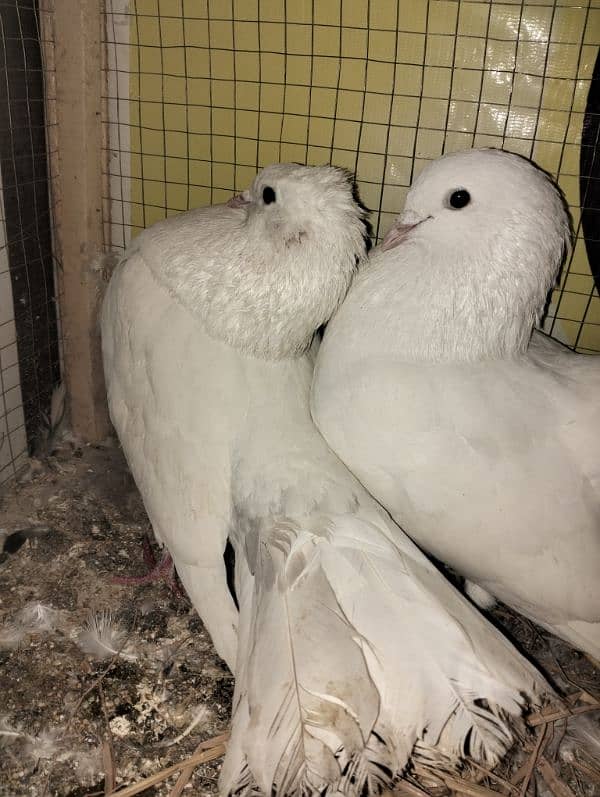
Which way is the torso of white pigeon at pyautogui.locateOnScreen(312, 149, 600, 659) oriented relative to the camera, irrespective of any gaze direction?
to the viewer's left

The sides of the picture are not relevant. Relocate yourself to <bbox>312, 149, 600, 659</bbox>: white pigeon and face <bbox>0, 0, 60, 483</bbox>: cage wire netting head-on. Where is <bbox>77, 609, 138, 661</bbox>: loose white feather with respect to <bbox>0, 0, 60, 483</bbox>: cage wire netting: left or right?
left

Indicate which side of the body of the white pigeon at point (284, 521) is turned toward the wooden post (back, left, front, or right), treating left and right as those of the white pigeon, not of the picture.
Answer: front

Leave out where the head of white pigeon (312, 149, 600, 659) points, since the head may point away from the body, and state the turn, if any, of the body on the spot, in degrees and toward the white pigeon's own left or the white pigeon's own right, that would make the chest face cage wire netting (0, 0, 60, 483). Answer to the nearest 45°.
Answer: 0° — it already faces it

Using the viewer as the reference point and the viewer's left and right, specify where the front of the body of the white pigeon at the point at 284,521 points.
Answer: facing away from the viewer and to the left of the viewer

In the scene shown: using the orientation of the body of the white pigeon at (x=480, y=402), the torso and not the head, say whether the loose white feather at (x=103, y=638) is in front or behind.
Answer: in front

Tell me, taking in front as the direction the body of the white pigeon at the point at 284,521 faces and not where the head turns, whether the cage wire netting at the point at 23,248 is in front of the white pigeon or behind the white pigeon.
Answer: in front

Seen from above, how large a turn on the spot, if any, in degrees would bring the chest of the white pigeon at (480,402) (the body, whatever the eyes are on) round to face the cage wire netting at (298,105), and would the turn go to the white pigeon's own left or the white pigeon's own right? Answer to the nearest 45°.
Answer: approximately 45° to the white pigeon's own right
